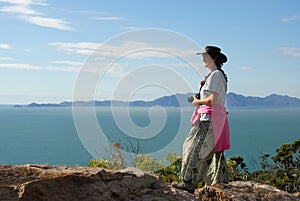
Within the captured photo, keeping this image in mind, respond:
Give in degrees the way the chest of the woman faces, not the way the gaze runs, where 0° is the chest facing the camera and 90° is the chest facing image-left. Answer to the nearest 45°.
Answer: approximately 90°
